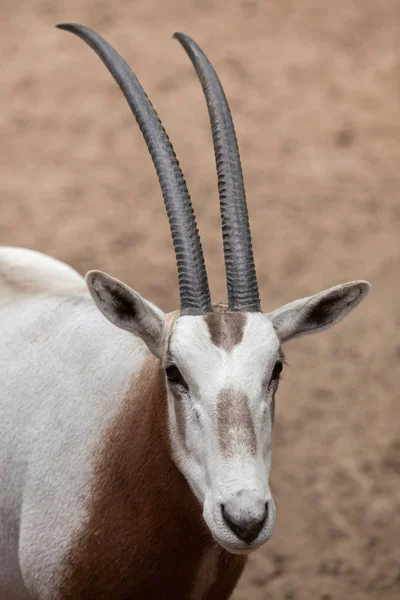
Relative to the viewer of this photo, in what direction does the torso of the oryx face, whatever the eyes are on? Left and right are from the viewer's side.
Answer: facing the viewer and to the right of the viewer
